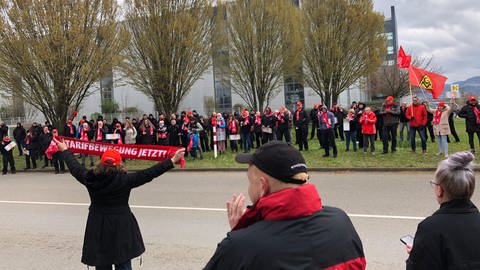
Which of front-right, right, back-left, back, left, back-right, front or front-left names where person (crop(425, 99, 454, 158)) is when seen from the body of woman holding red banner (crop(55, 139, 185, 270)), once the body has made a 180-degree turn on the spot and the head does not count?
back-left

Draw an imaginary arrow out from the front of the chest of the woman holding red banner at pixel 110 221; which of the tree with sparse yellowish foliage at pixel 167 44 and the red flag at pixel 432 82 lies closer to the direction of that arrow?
the tree with sparse yellowish foliage

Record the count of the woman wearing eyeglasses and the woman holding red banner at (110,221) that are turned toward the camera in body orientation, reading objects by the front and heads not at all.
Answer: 0

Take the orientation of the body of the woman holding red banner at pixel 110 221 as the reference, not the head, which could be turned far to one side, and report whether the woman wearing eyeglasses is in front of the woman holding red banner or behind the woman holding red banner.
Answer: behind

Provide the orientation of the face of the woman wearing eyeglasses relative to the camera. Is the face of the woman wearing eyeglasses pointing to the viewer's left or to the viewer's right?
to the viewer's left

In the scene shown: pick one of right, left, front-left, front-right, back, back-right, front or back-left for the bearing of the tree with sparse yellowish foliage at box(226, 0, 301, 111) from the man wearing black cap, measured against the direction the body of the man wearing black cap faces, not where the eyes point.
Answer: front-right

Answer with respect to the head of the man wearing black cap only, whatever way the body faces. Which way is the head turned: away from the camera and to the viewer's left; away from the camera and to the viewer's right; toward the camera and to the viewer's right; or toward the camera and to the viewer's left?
away from the camera and to the viewer's left

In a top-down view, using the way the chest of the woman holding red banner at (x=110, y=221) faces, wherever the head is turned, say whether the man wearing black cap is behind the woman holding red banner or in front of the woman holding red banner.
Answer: behind

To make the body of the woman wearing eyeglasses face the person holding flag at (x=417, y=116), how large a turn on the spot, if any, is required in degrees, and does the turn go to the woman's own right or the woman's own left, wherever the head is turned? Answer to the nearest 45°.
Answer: approximately 45° to the woman's own right

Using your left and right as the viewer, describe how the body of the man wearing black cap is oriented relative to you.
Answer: facing away from the viewer and to the left of the viewer

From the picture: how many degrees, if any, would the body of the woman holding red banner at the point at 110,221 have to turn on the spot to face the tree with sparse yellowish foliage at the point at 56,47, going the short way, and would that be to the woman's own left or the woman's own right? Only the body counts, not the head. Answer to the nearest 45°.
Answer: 0° — they already face it

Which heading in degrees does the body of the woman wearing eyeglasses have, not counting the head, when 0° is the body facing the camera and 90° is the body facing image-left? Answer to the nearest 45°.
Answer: approximately 135°

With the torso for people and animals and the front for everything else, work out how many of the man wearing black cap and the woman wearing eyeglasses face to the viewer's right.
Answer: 0

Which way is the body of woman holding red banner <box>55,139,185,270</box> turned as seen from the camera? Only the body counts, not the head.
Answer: away from the camera

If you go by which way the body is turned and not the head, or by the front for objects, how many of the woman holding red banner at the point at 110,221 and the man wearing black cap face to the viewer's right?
0

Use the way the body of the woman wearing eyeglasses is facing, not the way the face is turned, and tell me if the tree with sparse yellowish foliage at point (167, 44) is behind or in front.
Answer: in front
